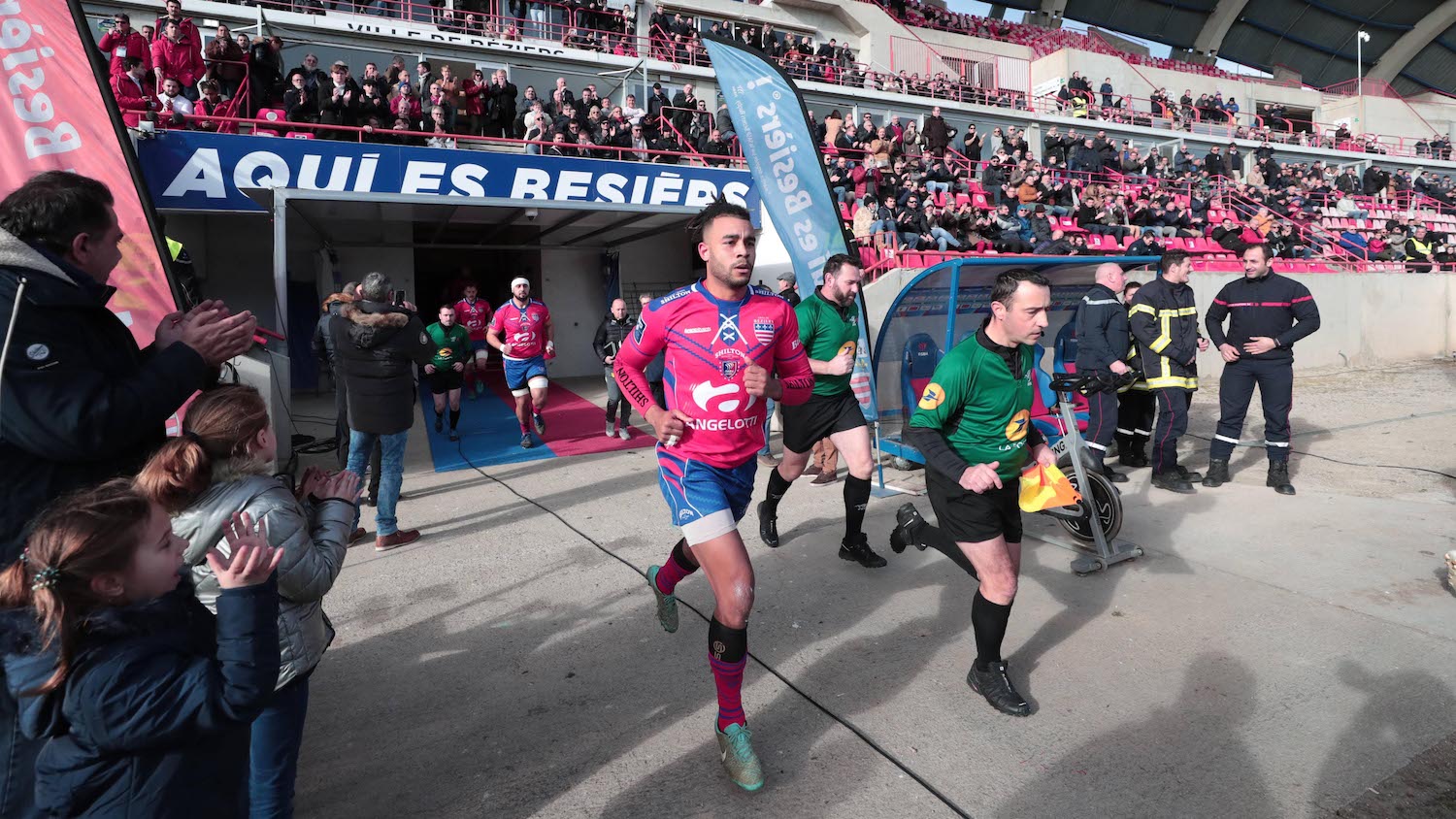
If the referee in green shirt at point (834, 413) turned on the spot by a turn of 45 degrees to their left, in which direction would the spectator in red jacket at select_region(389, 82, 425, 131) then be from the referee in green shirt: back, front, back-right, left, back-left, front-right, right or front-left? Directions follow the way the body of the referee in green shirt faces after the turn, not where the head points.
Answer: back-left

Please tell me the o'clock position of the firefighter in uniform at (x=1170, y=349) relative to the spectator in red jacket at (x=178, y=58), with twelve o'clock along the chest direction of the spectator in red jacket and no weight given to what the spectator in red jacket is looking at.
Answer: The firefighter in uniform is roughly at 11 o'clock from the spectator in red jacket.

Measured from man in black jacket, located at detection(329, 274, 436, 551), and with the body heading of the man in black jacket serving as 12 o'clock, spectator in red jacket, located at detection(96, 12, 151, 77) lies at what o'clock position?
The spectator in red jacket is roughly at 10 o'clock from the man in black jacket.

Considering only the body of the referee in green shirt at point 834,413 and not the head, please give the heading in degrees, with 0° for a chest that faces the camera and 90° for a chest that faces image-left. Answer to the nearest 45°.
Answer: approximately 315°

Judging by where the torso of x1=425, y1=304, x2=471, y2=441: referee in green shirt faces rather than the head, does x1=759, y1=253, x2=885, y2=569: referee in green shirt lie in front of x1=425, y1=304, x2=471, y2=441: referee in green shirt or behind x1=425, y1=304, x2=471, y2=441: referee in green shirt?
in front

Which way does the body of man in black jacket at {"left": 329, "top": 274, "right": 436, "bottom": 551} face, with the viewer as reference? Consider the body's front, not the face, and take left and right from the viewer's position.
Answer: facing away from the viewer and to the right of the viewer

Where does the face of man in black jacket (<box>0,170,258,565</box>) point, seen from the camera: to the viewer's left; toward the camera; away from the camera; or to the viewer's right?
to the viewer's right

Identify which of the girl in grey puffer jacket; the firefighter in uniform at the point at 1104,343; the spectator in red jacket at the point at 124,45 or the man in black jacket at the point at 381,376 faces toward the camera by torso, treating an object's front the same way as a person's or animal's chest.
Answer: the spectator in red jacket

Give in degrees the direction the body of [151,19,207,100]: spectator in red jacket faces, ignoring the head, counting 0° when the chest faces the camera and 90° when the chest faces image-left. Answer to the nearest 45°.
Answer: approximately 0°

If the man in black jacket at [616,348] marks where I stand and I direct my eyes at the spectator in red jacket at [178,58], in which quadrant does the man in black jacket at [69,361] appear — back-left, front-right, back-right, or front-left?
back-left
